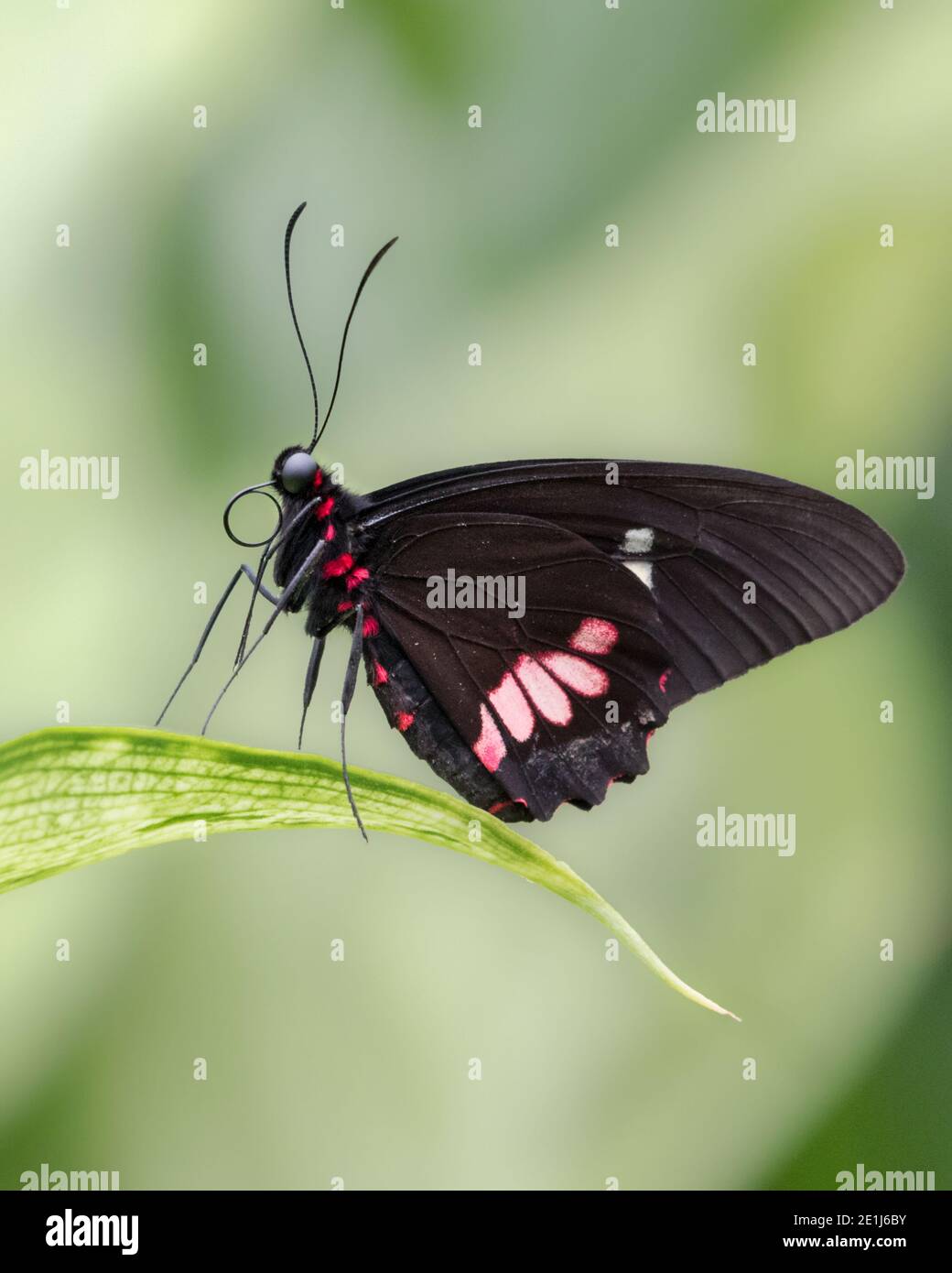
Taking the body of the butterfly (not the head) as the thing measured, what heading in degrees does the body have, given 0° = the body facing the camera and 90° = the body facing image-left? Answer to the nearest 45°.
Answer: approximately 90°
